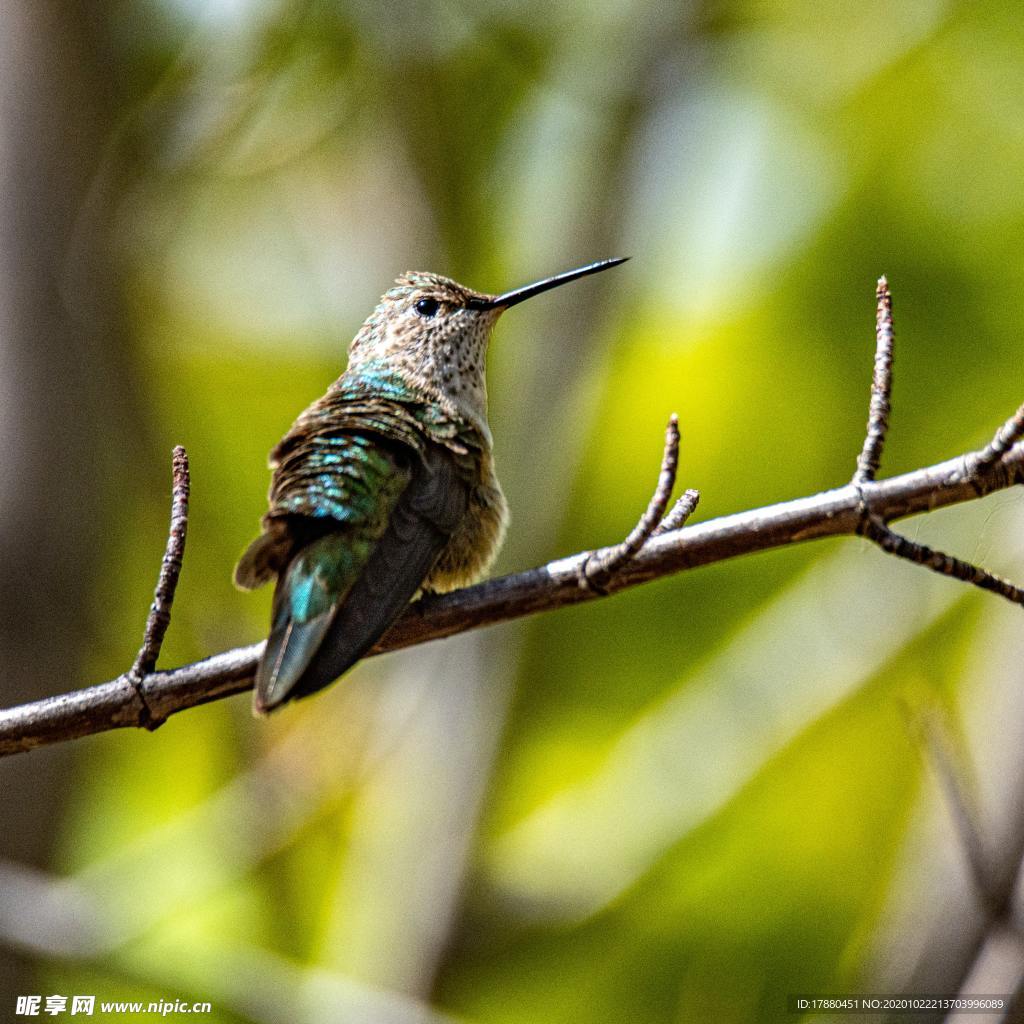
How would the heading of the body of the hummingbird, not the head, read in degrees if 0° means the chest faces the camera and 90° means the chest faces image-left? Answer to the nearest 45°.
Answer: approximately 225°
